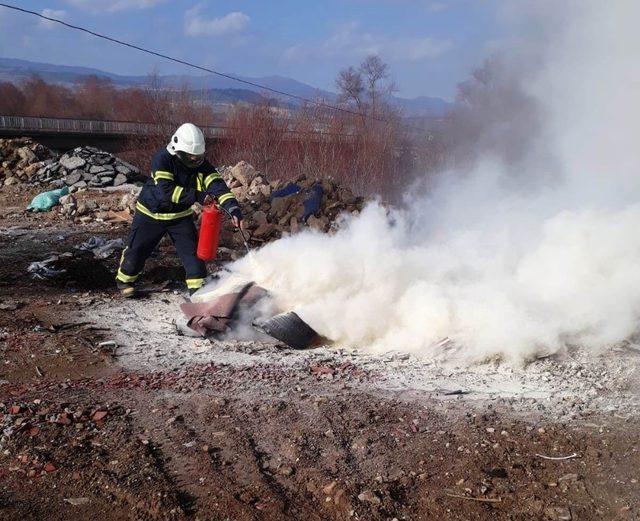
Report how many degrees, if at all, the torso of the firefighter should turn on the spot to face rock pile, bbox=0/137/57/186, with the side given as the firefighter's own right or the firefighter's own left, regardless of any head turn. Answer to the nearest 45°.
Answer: approximately 135° to the firefighter's own left

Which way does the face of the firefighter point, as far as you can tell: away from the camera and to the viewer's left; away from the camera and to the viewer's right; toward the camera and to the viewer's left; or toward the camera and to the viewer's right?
toward the camera and to the viewer's right

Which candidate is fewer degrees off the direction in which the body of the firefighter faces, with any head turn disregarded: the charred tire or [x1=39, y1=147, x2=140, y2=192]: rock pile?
the charred tire

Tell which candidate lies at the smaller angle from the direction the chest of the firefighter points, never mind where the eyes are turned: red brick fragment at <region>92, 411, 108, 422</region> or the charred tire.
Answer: the charred tire

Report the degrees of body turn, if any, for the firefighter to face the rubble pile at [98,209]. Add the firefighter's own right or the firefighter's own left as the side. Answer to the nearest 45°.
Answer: approximately 135° to the firefighter's own left

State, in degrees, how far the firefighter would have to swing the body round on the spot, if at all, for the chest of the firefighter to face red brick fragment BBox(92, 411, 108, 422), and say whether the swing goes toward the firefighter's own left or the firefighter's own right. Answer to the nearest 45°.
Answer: approximately 45° to the firefighter's own right

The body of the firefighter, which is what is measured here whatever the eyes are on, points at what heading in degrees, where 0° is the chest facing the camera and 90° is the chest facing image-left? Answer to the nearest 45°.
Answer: approximately 315°

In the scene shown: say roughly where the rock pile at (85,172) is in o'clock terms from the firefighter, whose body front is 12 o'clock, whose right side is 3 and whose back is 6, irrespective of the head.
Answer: The rock pile is roughly at 7 o'clock from the firefighter.
